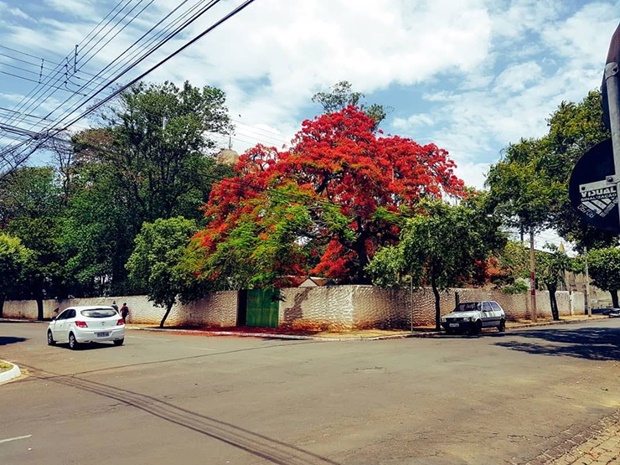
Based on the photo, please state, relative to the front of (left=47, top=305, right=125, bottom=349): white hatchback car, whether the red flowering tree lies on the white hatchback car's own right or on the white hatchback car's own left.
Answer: on the white hatchback car's own right

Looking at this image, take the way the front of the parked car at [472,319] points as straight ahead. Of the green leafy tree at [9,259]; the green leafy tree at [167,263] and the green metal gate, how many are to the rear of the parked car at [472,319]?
0

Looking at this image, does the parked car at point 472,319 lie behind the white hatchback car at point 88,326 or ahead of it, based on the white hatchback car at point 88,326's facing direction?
behind

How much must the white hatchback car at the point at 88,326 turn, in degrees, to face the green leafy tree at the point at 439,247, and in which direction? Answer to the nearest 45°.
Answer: approximately 135° to its right

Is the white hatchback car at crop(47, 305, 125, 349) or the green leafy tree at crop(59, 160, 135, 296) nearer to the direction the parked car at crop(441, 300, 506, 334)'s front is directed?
the white hatchback car

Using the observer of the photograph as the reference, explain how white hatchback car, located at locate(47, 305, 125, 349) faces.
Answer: facing away from the viewer and to the left of the viewer

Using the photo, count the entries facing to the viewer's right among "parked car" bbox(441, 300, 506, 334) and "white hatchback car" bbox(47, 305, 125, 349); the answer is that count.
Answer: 0

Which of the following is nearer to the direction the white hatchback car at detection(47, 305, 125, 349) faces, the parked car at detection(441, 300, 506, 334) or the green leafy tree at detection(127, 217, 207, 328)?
the green leafy tree

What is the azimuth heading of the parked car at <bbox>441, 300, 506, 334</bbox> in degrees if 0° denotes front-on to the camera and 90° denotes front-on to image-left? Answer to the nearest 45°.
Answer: approximately 45°

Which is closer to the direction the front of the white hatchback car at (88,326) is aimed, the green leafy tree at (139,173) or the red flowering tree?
the green leafy tree
